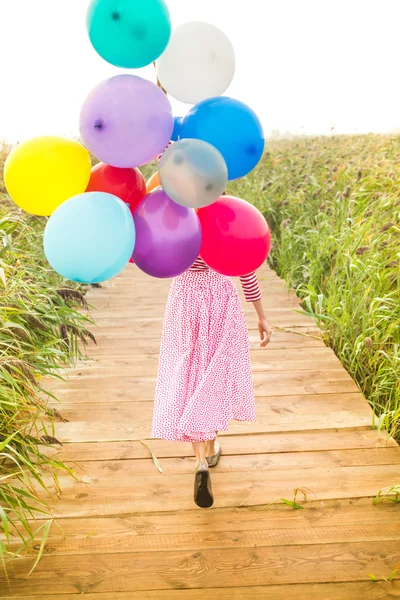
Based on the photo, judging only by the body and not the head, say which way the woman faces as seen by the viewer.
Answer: away from the camera
